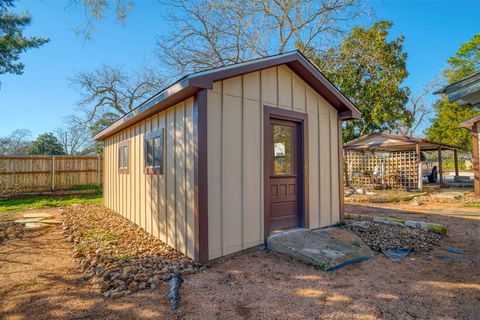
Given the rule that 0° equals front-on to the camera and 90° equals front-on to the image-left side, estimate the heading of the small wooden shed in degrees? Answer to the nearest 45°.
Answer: approximately 315°

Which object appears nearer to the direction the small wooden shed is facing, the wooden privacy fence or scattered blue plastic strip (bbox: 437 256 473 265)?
the scattered blue plastic strip

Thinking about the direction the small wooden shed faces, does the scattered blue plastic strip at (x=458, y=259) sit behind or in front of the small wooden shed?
in front

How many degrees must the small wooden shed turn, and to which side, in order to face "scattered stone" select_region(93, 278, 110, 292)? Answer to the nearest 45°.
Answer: approximately 90° to its right

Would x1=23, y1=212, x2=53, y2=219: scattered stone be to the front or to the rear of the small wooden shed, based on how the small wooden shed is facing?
to the rear

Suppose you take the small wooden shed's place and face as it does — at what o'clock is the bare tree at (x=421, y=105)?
The bare tree is roughly at 9 o'clock from the small wooden shed.

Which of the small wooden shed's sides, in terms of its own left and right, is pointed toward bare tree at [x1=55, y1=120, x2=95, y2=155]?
back

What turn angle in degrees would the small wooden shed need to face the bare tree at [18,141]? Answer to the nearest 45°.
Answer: approximately 180°

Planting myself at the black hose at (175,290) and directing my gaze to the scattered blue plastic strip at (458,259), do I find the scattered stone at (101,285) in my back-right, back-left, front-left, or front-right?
back-left

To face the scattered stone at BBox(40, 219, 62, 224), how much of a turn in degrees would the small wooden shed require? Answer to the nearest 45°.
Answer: approximately 90° to its right

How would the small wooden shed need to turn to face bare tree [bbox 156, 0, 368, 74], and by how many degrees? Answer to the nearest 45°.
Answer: approximately 135° to its left

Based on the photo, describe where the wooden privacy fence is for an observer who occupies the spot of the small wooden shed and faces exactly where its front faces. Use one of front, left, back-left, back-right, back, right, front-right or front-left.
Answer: back
